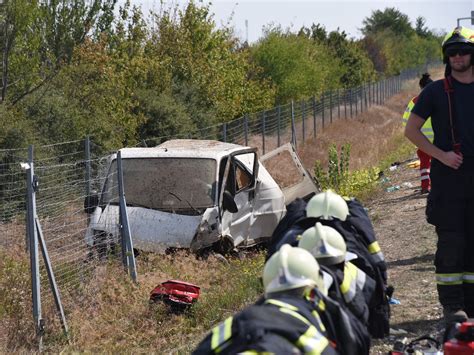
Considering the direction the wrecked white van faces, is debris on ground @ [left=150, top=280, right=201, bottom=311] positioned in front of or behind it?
in front

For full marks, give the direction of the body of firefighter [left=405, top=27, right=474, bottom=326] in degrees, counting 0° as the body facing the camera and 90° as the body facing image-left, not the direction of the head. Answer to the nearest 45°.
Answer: approximately 0°

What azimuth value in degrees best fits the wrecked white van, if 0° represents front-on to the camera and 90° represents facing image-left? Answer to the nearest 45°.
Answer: approximately 45°

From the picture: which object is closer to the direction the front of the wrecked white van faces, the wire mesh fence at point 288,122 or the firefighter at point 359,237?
the firefighter

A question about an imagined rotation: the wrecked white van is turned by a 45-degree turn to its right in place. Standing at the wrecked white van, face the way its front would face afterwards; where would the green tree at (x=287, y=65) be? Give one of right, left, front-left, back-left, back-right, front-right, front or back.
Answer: right

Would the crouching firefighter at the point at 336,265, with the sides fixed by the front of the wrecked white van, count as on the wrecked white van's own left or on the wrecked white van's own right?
on the wrecked white van's own left

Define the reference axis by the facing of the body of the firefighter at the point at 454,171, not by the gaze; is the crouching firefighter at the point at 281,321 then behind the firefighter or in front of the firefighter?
in front

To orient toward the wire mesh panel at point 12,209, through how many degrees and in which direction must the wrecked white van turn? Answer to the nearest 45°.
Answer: approximately 45° to its right

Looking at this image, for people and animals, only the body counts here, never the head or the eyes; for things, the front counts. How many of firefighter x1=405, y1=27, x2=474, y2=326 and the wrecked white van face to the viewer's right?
0
